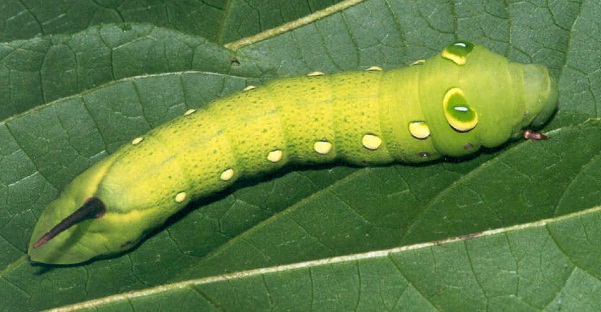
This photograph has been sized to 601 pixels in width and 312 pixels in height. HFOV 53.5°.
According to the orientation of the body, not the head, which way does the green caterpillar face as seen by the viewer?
to the viewer's right
